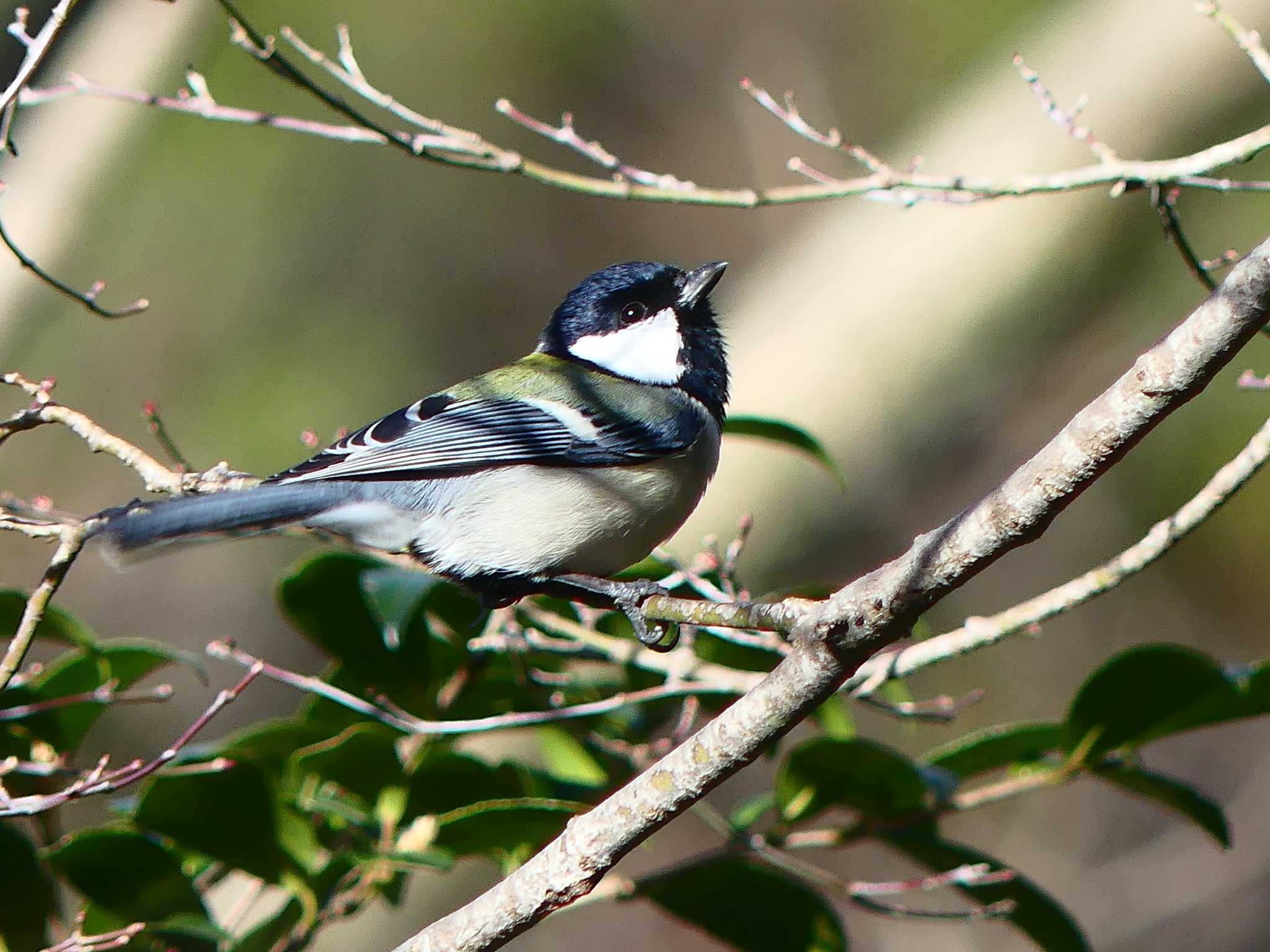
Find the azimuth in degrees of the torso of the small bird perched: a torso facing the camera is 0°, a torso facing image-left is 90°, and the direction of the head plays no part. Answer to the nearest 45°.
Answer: approximately 270°

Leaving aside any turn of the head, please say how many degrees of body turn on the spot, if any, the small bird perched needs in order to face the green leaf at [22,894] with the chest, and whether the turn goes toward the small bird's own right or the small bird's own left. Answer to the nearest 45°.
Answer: approximately 135° to the small bird's own right

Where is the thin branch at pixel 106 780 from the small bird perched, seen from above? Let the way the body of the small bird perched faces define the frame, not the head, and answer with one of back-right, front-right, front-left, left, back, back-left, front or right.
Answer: back-right

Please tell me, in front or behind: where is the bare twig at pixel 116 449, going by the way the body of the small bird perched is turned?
behind

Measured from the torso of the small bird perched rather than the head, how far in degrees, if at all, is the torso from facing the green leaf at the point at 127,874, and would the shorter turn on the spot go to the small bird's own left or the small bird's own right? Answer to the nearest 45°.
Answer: approximately 135° to the small bird's own right
